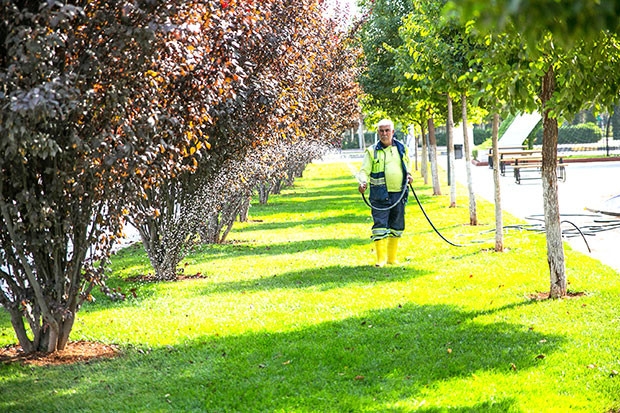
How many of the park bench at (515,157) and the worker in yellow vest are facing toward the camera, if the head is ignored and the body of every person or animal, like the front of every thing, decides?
2

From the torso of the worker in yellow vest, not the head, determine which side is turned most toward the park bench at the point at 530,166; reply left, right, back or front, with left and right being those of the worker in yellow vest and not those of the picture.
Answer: back

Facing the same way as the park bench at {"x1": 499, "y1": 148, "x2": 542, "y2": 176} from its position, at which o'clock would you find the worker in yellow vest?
The worker in yellow vest is roughly at 12 o'clock from the park bench.

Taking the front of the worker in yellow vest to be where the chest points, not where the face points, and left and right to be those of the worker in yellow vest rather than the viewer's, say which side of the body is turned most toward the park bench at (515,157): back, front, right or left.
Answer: back

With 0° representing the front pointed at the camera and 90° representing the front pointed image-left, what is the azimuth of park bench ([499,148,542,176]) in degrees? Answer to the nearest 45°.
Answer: approximately 0°
